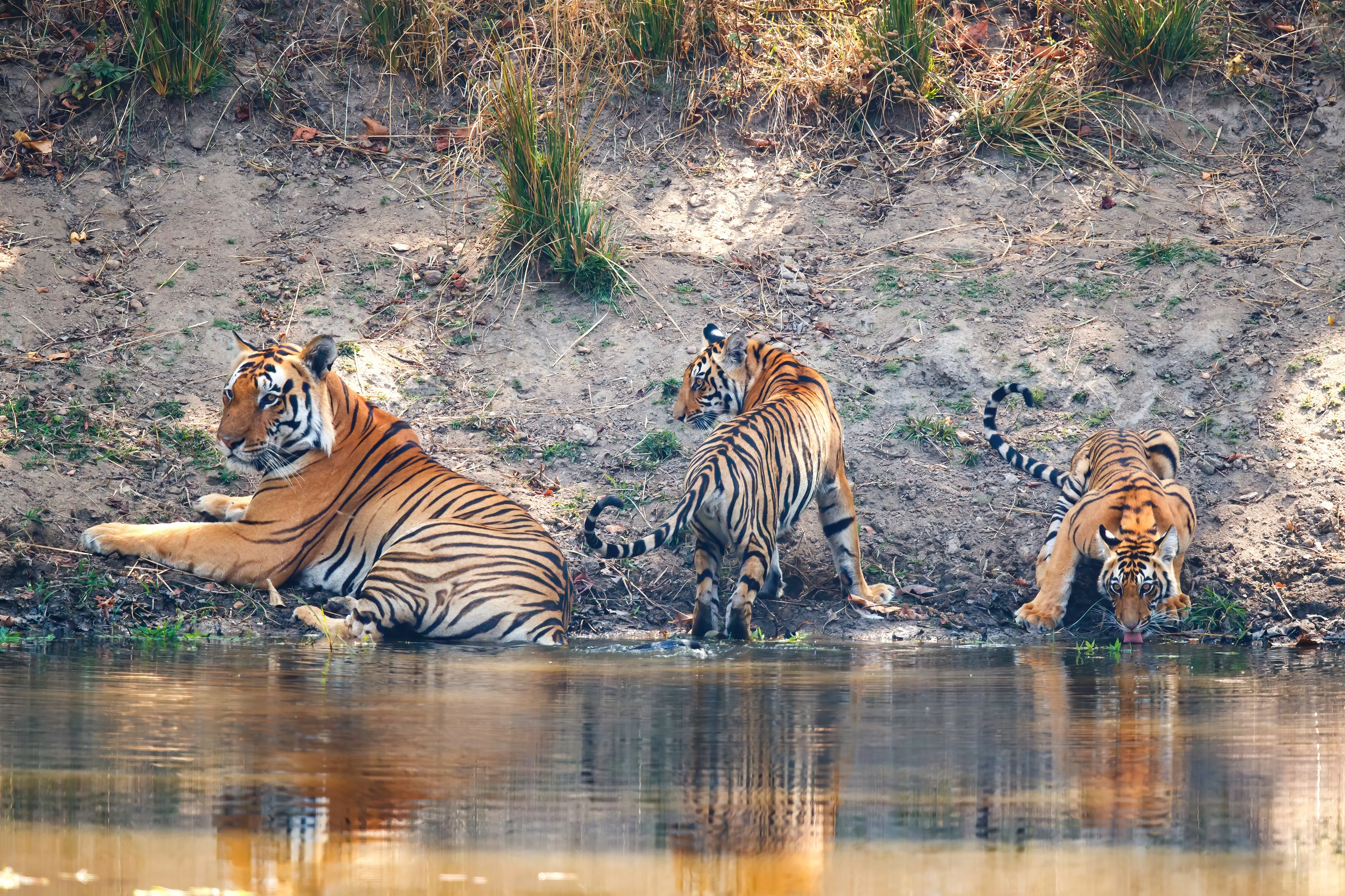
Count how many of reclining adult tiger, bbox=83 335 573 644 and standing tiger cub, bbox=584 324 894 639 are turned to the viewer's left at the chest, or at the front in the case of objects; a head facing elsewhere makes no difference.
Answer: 1

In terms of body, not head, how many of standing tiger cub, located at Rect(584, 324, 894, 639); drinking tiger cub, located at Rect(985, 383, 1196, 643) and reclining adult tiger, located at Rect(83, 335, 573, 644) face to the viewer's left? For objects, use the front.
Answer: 1

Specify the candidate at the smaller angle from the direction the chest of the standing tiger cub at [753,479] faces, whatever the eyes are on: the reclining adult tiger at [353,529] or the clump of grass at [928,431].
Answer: the clump of grass

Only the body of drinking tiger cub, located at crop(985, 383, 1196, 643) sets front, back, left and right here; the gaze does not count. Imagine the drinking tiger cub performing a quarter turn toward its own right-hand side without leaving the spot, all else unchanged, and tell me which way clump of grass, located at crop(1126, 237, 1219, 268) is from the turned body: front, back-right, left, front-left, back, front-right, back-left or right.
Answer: right

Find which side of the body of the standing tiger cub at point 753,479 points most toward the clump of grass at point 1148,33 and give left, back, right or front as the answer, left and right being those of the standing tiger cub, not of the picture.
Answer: front

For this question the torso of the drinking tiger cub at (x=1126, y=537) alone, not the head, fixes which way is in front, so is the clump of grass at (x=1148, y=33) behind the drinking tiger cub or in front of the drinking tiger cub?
behind

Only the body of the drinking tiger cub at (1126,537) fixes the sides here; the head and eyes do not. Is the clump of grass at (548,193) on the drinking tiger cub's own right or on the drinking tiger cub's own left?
on the drinking tiger cub's own right

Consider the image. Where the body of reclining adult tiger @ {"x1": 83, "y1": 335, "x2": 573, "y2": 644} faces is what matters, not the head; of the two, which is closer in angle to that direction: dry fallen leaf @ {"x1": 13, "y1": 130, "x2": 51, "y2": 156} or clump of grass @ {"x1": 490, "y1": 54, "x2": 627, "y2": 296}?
the dry fallen leaf

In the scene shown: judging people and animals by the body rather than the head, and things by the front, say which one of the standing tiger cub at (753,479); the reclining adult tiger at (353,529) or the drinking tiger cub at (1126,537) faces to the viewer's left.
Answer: the reclining adult tiger

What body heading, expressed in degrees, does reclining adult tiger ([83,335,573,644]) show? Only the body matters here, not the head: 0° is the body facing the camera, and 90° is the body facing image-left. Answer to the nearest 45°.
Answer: approximately 90°

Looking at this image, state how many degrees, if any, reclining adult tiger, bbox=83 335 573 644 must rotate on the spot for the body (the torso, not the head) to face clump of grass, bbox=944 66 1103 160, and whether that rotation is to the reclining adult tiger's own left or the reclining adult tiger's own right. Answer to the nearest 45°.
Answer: approximately 135° to the reclining adult tiger's own right

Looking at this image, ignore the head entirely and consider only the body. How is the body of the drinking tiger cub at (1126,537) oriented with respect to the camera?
toward the camera
